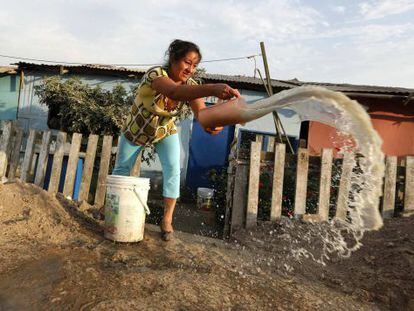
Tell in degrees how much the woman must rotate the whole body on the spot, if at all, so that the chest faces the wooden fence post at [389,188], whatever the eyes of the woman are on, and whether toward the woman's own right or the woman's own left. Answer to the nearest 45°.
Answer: approximately 45° to the woman's own left

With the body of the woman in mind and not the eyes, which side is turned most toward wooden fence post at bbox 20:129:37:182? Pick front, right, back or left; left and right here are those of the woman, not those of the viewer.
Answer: back

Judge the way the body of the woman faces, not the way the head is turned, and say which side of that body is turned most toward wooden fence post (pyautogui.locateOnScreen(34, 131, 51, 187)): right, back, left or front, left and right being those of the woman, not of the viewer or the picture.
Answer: back

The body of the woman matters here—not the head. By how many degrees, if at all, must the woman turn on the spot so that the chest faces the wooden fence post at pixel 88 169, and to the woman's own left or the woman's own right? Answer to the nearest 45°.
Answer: approximately 180°

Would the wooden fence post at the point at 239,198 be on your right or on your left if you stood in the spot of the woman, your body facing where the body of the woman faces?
on your left

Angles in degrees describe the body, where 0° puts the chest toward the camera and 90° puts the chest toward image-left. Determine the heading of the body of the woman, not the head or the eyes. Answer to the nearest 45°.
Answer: approximately 315°

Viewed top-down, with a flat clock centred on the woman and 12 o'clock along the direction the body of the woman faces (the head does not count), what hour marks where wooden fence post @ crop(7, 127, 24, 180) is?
The wooden fence post is roughly at 6 o'clock from the woman.

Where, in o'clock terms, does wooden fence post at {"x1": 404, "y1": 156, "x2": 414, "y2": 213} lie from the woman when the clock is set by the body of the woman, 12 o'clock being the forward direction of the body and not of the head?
The wooden fence post is roughly at 10 o'clock from the woman.

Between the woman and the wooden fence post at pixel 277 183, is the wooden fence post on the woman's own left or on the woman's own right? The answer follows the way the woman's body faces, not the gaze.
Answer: on the woman's own left
